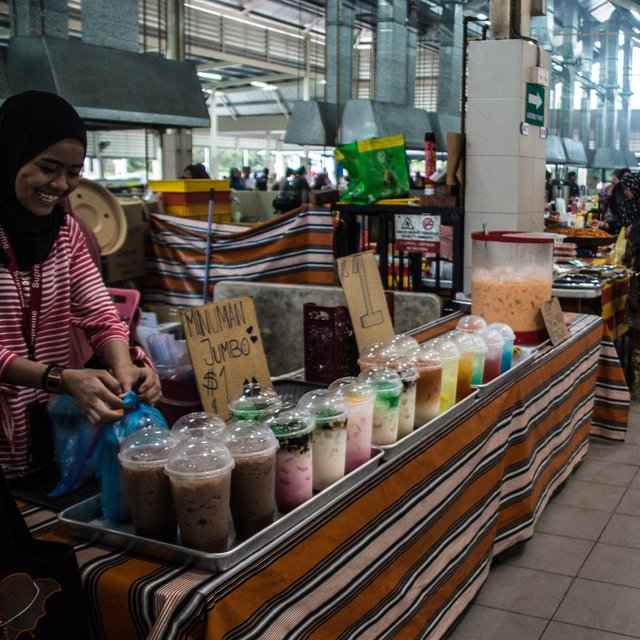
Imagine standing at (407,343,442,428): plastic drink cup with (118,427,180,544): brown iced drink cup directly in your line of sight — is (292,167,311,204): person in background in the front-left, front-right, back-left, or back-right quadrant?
back-right

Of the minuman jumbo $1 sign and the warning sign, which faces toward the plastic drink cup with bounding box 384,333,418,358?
the warning sign

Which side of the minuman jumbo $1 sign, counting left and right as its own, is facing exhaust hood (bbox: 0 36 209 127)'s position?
back

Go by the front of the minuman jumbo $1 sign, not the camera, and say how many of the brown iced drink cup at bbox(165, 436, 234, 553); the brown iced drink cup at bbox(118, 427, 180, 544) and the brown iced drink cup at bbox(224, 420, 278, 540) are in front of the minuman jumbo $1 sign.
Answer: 3

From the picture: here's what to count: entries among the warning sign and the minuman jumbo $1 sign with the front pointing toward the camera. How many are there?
2

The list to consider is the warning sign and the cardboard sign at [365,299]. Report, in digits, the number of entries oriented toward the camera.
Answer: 2

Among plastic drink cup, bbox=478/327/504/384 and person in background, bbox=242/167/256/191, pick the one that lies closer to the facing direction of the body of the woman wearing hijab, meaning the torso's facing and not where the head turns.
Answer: the plastic drink cup

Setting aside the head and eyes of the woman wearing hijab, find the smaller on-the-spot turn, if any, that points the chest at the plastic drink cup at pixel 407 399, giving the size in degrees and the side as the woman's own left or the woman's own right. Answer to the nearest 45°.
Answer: approximately 45° to the woman's own left

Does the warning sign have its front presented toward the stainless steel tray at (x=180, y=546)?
yes

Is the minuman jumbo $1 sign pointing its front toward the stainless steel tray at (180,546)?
yes

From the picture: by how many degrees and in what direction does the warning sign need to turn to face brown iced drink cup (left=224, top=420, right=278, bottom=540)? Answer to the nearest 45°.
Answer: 0° — it already faces it
